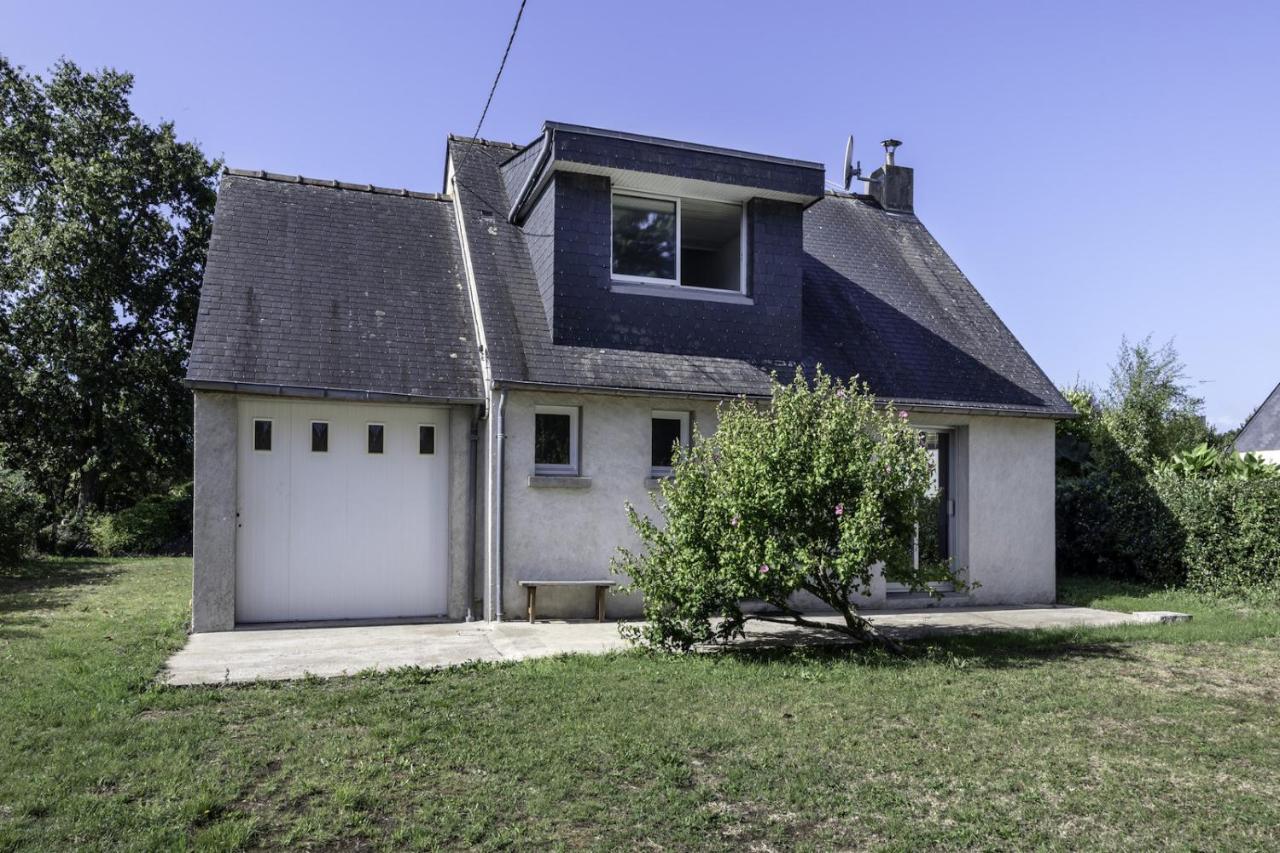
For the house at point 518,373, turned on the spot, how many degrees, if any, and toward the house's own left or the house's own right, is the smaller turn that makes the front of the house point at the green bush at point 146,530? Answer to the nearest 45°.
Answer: approximately 135° to the house's own right

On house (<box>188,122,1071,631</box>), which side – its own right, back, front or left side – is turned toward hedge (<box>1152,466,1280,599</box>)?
left

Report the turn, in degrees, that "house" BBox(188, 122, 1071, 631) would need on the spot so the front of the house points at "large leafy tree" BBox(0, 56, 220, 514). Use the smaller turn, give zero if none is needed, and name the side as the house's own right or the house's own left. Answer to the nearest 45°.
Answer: approximately 135° to the house's own right

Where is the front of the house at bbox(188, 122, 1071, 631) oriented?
toward the camera

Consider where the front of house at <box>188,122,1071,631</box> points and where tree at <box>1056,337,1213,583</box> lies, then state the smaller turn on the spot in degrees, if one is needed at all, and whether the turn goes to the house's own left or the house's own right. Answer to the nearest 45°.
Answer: approximately 135° to the house's own left

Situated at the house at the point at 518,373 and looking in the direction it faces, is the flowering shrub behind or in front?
in front

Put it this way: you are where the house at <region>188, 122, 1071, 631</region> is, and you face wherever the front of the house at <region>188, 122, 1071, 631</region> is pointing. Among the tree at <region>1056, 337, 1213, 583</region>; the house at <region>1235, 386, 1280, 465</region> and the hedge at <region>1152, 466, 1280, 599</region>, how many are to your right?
0

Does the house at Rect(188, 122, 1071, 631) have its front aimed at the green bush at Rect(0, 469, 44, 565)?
no

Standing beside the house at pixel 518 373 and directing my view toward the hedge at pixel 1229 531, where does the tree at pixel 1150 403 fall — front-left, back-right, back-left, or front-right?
front-left

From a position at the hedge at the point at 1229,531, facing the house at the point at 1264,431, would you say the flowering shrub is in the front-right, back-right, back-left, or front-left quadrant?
back-left

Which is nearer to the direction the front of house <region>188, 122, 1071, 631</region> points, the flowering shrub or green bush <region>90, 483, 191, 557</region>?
the flowering shrub
